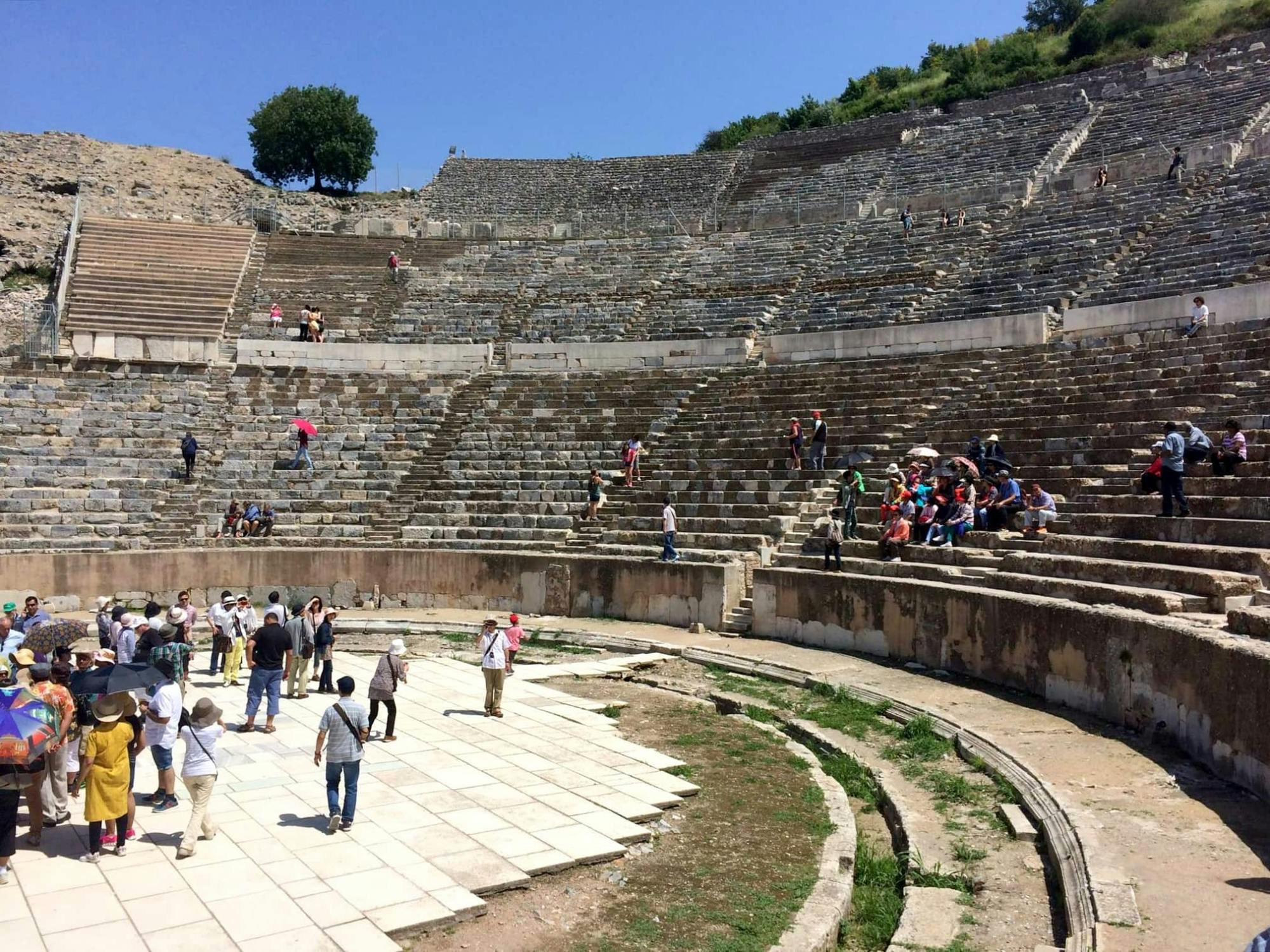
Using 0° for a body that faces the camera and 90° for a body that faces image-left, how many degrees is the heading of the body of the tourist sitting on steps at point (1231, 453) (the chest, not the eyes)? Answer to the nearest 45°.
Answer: approximately 45°

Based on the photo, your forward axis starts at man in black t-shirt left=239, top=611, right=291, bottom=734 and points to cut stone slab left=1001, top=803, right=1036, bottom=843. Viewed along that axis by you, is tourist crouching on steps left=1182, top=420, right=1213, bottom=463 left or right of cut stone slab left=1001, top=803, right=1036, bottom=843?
left

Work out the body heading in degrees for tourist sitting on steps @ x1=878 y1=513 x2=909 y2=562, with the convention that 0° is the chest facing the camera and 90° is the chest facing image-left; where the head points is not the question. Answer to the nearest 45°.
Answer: approximately 45°

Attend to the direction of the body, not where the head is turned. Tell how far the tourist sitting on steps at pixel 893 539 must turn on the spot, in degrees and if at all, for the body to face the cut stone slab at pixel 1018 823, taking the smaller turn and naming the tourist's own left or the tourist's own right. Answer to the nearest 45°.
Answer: approximately 45° to the tourist's own left

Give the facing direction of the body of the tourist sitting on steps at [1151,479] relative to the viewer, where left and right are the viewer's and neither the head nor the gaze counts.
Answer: facing to the left of the viewer

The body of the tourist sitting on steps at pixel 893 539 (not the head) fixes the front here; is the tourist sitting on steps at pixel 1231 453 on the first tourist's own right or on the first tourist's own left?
on the first tourist's own left
